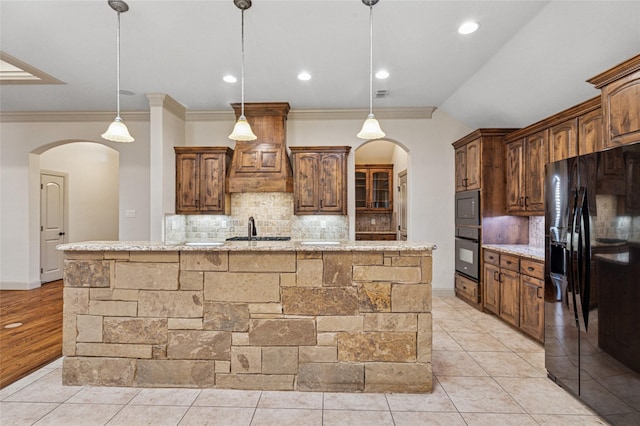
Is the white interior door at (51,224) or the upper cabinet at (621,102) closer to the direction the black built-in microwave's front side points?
the white interior door

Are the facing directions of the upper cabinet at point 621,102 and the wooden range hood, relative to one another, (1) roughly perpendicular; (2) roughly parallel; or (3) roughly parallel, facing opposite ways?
roughly perpendicular

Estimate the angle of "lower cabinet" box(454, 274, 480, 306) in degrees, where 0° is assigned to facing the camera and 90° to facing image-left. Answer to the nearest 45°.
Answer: approximately 45°

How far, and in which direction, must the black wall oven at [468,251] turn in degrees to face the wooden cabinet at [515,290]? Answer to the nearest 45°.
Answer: approximately 90° to its left

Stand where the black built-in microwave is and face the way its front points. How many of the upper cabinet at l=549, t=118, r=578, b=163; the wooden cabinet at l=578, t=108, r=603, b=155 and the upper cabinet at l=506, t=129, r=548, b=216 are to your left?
3

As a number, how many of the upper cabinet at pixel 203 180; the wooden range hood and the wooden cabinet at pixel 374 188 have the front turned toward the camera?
3

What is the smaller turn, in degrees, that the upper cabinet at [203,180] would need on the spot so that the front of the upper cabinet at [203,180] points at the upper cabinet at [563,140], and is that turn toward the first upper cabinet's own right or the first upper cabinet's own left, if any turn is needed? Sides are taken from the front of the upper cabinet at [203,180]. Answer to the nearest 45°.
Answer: approximately 45° to the first upper cabinet's own left

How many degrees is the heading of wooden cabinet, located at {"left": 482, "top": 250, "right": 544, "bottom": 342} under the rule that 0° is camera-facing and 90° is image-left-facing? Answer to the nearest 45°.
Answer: approximately 45°

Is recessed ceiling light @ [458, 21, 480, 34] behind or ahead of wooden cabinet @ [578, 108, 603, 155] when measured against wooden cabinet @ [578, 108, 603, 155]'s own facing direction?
ahead

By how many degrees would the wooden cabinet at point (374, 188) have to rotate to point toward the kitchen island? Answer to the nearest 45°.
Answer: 0° — it already faces it

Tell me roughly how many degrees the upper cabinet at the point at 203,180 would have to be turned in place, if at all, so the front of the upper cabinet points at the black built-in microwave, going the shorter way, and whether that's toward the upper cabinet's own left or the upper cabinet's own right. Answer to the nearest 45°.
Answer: approximately 45° to the upper cabinet's own left

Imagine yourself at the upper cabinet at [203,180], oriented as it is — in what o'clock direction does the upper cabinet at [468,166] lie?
the upper cabinet at [468,166] is roughly at 10 o'clock from the upper cabinet at [203,180].

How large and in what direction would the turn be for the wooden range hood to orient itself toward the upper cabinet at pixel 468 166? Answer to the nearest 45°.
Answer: approximately 90° to its left

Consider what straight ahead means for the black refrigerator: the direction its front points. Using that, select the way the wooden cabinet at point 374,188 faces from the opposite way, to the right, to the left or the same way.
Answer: to the left

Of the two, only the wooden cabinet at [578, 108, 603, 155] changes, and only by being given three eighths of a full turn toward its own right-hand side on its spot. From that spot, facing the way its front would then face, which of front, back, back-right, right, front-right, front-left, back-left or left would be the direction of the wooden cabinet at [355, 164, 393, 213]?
front-left
